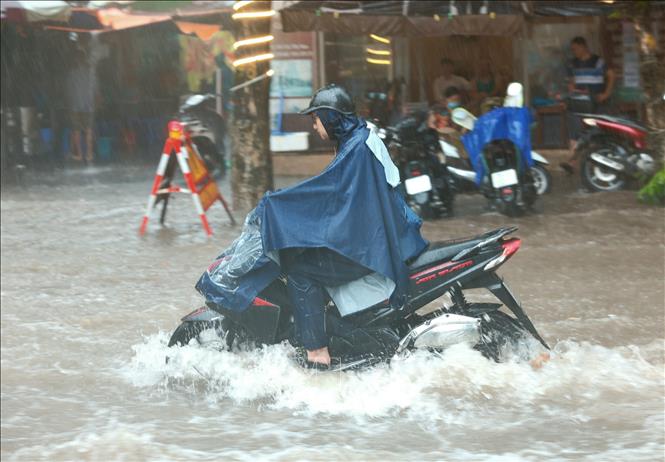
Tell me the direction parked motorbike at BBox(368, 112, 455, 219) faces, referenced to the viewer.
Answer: facing away from the viewer

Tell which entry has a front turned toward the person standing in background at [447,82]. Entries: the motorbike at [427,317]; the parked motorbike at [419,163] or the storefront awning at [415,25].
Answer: the parked motorbike

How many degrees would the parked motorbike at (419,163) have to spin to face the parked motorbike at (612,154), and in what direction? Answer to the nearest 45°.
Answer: approximately 45° to its right

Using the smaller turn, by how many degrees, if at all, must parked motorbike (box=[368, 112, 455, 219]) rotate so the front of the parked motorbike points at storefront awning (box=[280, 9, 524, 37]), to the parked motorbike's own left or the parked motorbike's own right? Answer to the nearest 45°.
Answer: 0° — it already faces it
